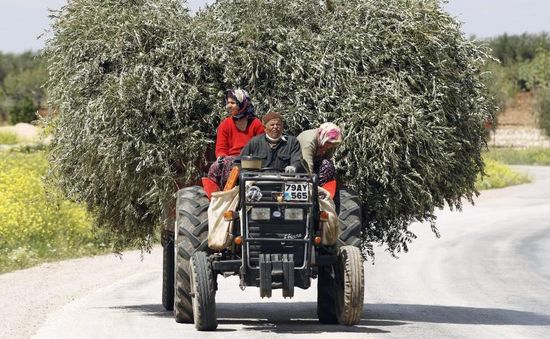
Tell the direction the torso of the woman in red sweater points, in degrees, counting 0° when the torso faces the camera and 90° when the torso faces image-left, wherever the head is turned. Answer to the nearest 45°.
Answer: approximately 45°

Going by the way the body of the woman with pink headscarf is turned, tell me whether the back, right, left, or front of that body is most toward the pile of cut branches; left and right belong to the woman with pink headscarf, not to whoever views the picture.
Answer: back

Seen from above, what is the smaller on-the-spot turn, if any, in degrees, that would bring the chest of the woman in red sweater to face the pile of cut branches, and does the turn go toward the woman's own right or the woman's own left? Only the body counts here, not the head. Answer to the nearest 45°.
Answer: approximately 180°
